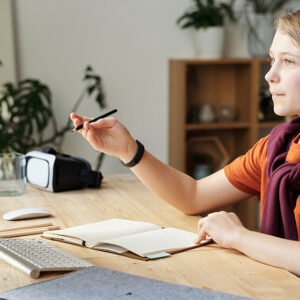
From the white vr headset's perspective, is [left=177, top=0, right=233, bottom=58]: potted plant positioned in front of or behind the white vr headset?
behind

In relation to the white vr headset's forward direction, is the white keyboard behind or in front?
in front

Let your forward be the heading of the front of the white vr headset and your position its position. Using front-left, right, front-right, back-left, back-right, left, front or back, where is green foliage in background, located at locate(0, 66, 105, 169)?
back-right

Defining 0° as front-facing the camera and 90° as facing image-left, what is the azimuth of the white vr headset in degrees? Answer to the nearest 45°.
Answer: approximately 45°

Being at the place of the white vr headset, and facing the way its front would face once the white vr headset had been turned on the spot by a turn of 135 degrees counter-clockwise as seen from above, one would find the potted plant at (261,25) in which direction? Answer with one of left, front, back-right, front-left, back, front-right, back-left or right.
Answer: front-left

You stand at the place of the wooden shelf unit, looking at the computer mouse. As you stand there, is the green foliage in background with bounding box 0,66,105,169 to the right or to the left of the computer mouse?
right

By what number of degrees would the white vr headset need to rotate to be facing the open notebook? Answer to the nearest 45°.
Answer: approximately 45° to its left
